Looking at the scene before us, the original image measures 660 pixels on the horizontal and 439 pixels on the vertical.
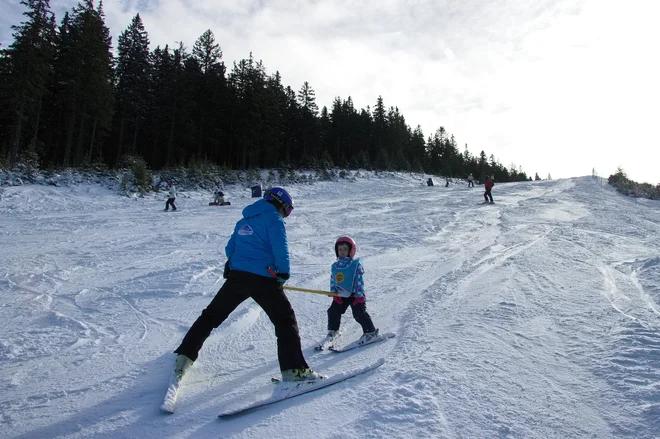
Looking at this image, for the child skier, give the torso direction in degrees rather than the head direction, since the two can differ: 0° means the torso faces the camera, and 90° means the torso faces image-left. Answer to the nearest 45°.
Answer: approximately 45°

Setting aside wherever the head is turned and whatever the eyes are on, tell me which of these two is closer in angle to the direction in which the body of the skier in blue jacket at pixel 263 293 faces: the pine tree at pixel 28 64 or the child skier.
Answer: the child skier

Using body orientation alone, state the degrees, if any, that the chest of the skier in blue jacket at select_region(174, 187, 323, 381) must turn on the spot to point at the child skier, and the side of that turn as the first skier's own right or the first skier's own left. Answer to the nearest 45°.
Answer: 0° — they already face them

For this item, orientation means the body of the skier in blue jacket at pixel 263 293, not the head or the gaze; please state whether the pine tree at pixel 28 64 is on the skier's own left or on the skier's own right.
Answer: on the skier's own left

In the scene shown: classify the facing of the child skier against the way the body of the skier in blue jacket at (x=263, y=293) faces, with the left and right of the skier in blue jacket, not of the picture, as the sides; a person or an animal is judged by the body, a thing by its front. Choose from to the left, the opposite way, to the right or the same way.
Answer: the opposite way

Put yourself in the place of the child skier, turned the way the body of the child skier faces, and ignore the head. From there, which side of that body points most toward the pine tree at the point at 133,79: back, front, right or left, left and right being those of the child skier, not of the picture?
right

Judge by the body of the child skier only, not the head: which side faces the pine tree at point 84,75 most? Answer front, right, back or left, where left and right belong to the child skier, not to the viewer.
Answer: right

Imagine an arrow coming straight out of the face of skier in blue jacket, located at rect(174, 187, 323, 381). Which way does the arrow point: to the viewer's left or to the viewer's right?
to the viewer's right

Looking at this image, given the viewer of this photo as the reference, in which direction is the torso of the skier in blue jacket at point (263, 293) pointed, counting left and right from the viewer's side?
facing away from the viewer and to the right of the viewer

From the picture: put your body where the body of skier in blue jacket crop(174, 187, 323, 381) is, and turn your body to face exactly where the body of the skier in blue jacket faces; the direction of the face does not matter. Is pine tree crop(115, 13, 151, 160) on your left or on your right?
on your left

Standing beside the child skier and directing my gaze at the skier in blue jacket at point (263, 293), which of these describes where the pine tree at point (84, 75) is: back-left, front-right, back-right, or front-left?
back-right
